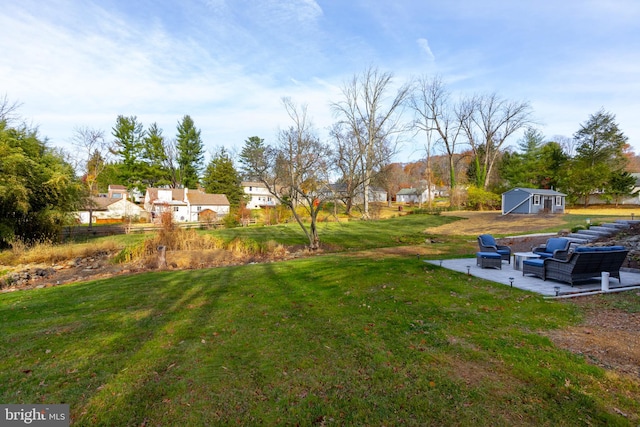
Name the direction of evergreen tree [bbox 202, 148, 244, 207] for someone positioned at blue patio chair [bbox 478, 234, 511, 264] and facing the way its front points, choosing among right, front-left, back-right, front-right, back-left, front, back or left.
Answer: back

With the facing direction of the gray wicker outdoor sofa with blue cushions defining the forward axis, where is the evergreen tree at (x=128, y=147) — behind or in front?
in front

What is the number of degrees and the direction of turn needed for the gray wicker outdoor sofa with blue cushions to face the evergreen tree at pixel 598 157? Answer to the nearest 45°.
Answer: approximately 45° to its right

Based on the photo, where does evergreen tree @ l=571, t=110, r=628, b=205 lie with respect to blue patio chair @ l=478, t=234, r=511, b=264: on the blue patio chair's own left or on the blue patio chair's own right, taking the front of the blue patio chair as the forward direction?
on the blue patio chair's own left

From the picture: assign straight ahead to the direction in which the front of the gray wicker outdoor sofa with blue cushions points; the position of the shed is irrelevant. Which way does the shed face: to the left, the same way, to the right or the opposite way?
the opposite way

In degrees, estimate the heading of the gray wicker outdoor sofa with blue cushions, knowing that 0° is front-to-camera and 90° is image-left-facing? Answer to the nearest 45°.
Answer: approximately 135°

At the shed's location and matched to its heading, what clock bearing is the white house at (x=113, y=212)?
The white house is roughly at 4 o'clock from the shed.

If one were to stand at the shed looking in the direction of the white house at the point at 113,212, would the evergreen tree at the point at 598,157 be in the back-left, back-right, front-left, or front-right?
back-right

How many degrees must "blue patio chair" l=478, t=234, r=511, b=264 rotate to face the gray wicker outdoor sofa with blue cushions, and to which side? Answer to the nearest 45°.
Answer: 0° — it already faces it
